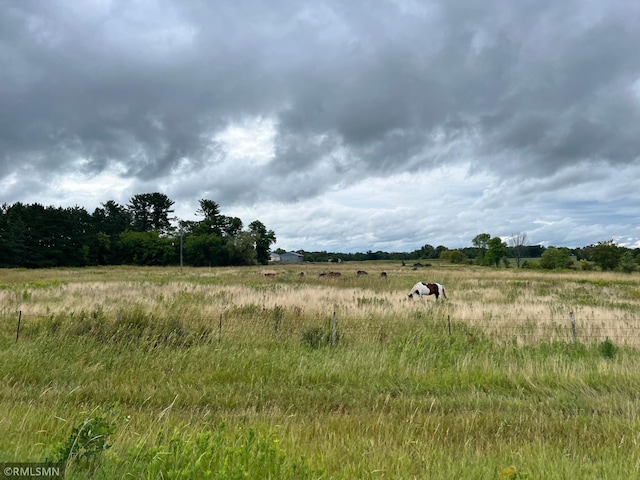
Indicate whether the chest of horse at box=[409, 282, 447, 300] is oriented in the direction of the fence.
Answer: no

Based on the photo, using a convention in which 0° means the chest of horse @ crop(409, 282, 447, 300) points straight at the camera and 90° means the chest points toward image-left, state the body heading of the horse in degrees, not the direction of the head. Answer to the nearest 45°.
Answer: approximately 90°

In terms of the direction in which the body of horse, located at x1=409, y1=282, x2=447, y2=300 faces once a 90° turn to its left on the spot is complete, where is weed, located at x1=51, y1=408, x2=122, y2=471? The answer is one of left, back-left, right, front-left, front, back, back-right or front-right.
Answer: front

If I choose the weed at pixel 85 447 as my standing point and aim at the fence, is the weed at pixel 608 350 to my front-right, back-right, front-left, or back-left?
front-right

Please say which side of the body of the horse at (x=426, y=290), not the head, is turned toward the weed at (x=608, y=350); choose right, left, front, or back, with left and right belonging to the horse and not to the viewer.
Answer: left
